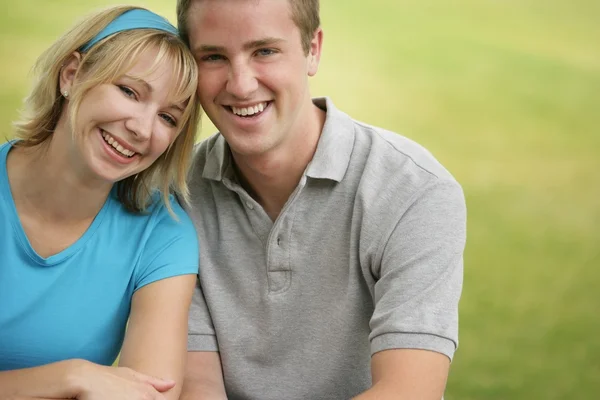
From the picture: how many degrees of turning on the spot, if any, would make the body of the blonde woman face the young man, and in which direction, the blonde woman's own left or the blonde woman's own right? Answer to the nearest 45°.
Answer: approximately 90° to the blonde woman's own left

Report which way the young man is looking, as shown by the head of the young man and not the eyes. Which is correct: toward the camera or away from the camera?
toward the camera

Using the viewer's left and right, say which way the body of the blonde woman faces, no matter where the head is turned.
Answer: facing the viewer
